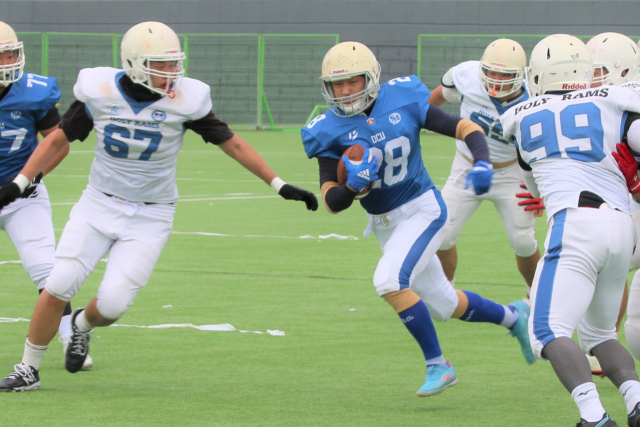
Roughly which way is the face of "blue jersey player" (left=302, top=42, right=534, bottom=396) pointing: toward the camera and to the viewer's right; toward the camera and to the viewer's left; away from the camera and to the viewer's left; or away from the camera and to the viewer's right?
toward the camera and to the viewer's left

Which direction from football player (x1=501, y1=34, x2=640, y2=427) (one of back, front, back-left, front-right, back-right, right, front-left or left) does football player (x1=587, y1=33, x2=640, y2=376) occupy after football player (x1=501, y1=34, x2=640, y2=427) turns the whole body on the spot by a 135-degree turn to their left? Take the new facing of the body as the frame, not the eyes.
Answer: back

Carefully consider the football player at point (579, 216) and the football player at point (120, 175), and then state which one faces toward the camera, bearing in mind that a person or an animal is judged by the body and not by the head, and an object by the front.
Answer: the football player at point (120, 175)

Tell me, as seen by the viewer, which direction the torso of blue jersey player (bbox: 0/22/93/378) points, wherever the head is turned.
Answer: toward the camera

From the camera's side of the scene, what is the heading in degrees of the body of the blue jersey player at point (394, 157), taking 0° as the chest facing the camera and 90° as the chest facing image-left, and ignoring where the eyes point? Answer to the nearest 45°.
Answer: approximately 45°

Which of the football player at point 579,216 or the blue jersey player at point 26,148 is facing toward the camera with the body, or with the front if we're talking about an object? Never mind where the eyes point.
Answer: the blue jersey player

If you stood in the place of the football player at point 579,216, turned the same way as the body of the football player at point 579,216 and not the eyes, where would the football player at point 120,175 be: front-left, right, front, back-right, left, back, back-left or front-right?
front-left

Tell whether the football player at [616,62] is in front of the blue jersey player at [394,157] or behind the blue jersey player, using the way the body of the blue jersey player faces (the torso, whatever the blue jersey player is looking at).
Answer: behind

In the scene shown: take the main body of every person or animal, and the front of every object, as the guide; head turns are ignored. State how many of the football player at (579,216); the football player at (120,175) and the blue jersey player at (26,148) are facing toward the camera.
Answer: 2

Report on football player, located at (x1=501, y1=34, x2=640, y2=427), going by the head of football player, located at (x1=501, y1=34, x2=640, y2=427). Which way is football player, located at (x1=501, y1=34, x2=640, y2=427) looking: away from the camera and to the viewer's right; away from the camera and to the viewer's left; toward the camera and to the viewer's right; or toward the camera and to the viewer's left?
away from the camera and to the viewer's left

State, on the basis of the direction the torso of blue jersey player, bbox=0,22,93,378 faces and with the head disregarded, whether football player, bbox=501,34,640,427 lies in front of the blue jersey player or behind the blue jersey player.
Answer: in front

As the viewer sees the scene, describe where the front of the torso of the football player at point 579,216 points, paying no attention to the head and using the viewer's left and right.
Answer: facing away from the viewer and to the left of the viewer

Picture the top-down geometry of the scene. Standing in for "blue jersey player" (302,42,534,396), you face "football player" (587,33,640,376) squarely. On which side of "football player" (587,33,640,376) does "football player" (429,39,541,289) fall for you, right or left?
left

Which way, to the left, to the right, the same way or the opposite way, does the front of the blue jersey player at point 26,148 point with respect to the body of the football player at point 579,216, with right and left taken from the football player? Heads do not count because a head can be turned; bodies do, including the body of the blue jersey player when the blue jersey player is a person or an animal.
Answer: the opposite way
